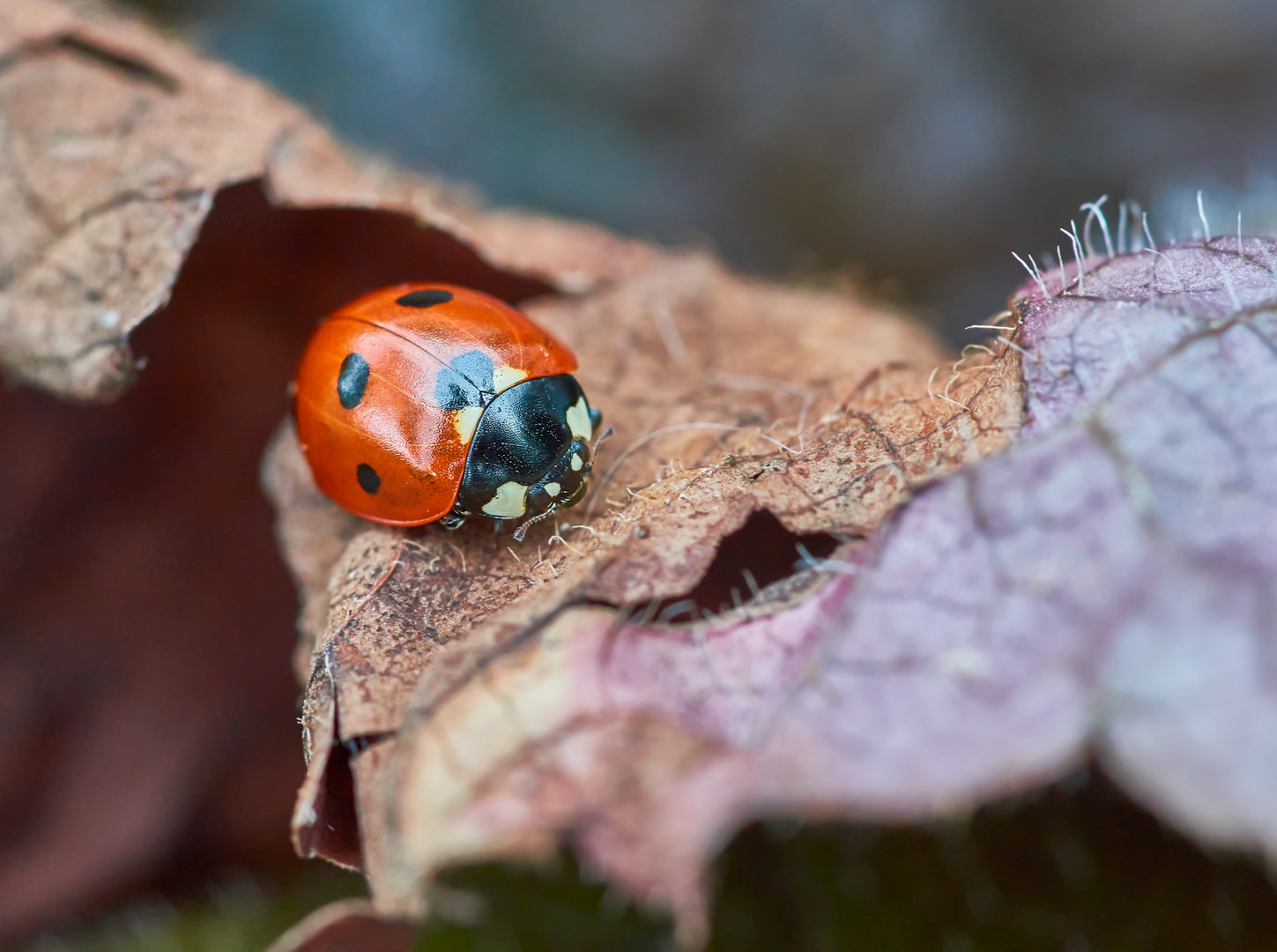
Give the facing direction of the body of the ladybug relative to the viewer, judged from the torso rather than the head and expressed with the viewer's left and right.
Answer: facing the viewer and to the right of the viewer
